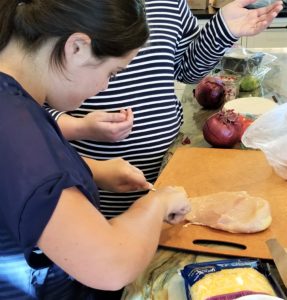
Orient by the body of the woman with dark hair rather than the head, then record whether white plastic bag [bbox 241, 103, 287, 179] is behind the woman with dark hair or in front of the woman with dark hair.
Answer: in front

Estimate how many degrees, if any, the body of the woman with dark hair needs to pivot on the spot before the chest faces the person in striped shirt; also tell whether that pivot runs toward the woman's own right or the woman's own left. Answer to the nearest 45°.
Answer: approximately 90° to the woman's own left

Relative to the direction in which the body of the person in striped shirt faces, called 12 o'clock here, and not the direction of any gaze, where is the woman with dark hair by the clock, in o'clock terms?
The woman with dark hair is roughly at 2 o'clock from the person in striped shirt.

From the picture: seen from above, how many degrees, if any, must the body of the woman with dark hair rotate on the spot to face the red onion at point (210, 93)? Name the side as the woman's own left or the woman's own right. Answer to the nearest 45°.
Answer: approximately 45° to the woman's own left

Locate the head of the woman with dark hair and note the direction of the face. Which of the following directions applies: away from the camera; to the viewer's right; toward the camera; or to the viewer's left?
to the viewer's right

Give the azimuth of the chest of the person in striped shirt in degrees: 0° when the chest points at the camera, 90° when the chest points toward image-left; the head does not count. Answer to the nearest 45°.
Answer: approximately 315°

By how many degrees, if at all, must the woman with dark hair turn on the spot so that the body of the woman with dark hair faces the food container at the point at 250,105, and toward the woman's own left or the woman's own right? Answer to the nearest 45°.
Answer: approximately 45° to the woman's own left

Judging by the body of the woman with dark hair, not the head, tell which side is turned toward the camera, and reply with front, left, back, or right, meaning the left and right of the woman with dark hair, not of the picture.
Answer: right

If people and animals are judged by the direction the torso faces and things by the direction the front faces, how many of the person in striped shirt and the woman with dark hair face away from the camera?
0

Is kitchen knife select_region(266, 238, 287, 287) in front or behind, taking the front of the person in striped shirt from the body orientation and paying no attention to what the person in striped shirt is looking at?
in front
